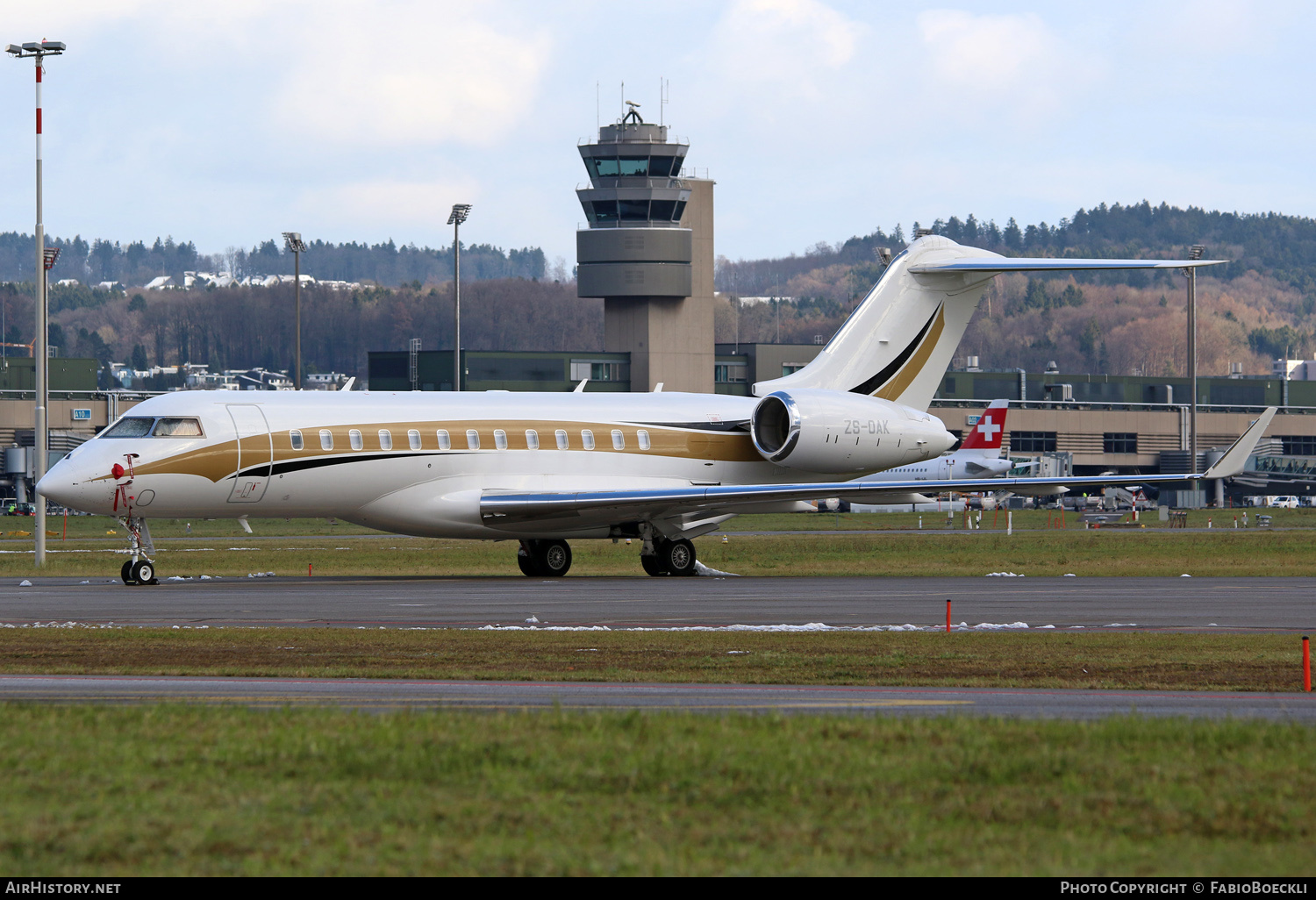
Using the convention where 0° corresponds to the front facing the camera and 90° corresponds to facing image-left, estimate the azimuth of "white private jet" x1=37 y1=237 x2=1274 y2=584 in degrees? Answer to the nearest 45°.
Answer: approximately 45°

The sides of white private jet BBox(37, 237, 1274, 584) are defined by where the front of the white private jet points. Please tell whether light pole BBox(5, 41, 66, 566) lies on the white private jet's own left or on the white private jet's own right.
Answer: on the white private jet's own right
